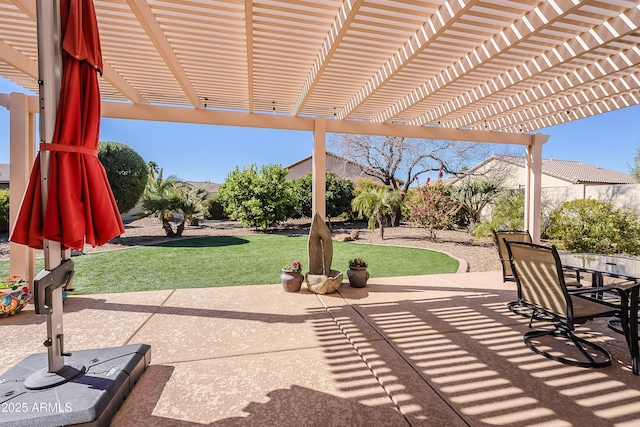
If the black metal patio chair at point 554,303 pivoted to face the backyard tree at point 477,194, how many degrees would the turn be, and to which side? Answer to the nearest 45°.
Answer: approximately 45° to its left

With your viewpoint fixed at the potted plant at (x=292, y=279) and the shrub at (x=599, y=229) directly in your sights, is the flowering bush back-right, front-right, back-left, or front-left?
front-left

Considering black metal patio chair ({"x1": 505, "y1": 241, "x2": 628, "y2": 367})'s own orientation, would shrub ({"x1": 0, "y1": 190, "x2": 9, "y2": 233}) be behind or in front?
behind

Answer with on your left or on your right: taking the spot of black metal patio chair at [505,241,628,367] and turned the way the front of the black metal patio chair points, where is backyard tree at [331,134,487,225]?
on your left

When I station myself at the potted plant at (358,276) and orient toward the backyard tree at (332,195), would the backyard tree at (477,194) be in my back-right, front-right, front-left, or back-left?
front-right

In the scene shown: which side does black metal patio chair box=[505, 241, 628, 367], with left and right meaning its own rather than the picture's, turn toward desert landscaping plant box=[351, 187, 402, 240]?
left

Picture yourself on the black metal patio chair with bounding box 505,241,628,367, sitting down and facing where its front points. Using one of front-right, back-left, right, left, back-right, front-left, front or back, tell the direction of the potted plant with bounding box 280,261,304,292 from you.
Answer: back-left

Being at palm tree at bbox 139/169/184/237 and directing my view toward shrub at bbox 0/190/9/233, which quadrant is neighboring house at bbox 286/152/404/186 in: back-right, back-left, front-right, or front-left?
back-right

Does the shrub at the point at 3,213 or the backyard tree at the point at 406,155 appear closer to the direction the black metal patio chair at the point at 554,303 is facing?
the backyard tree

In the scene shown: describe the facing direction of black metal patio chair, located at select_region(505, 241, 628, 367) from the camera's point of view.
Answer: facing away from the viewer and to the right of the viewer

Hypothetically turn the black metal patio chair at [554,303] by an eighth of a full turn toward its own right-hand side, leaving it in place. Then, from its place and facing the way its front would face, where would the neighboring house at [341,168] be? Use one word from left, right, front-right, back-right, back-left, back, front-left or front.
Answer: back-left

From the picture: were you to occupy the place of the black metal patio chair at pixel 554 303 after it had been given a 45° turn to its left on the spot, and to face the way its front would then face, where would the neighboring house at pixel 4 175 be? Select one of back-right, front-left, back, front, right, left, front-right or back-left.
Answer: left

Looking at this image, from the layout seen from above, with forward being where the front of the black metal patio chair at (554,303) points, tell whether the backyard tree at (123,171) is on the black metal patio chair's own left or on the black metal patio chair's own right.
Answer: on the black metal patio chair's own left

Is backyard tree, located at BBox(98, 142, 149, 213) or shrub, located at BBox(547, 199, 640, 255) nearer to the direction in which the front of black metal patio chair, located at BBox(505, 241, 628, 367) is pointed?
the shrub

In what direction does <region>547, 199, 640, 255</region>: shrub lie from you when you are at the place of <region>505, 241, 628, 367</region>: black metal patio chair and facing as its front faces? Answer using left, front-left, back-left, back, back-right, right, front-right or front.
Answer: front-left
